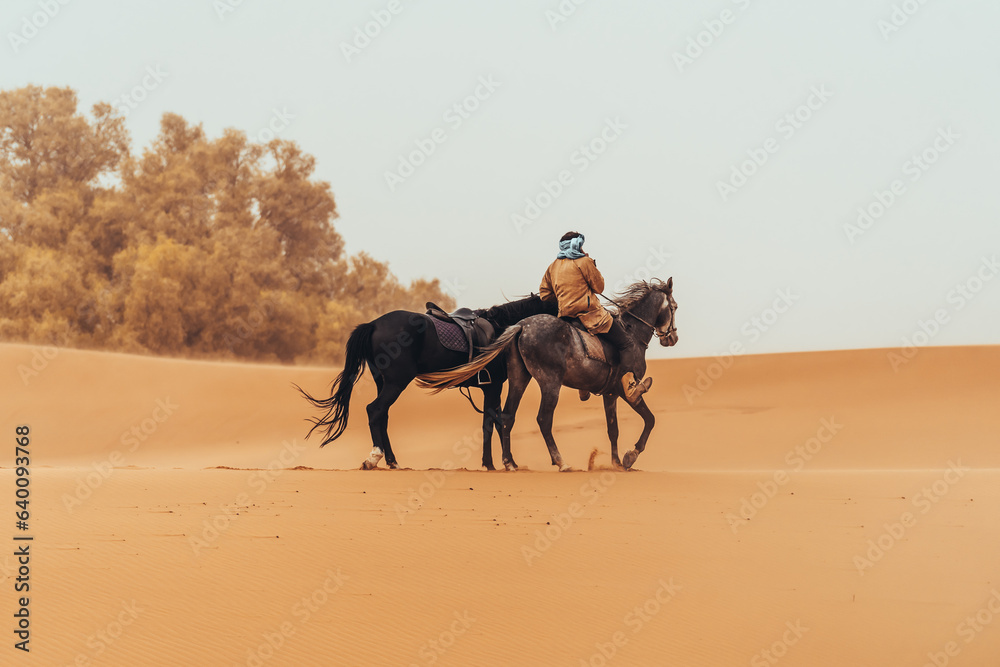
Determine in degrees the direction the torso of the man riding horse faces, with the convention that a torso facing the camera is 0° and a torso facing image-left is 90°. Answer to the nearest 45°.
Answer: approximately 225°

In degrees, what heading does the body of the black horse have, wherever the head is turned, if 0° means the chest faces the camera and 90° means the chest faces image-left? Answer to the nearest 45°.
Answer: approximately 270°

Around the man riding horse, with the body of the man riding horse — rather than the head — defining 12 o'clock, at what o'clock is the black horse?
The black horse is roughly at 7 o'clock from the man riding horse.

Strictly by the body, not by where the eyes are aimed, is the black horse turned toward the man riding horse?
yes

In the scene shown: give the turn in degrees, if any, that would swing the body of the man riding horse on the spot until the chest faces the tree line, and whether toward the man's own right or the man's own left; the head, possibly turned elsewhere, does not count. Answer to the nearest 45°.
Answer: approximately 90° to the man's own left

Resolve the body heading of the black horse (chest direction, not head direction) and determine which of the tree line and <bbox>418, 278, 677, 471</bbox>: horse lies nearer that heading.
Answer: the horse

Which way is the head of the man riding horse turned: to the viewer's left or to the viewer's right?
to the viewer's right
